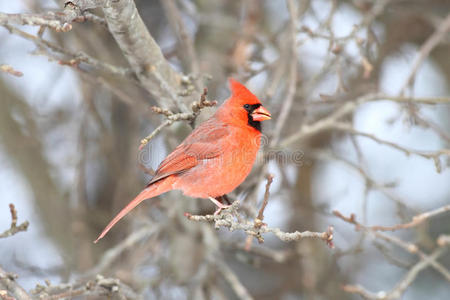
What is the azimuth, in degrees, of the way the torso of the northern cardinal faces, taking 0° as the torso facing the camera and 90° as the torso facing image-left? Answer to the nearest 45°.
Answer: approximately 270°

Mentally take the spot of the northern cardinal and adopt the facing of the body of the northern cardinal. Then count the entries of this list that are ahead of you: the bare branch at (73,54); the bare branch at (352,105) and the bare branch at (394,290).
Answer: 2

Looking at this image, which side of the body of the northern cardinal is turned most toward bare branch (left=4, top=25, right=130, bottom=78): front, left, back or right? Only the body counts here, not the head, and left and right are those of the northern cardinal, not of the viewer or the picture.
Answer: back

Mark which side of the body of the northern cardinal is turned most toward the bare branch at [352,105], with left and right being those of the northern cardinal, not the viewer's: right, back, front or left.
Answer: front

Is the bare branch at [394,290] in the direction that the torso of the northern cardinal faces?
yes
